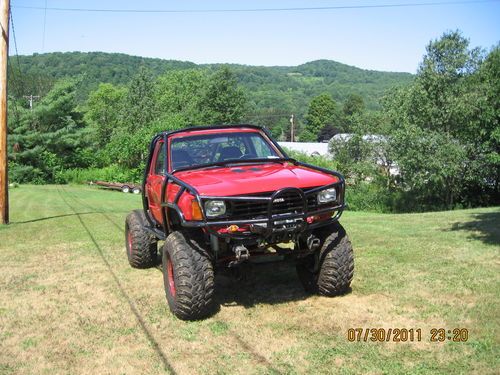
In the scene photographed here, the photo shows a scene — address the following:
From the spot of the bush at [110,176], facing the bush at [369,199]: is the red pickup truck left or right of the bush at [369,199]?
right

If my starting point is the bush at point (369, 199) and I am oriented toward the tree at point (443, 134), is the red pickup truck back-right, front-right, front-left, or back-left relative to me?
back-right

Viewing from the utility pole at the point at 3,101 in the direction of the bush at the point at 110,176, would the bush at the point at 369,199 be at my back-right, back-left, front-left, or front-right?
front-right

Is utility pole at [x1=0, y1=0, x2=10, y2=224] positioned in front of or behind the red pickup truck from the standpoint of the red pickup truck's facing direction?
behind

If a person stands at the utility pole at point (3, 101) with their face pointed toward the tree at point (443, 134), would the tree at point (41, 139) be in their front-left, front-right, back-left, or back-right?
front-left

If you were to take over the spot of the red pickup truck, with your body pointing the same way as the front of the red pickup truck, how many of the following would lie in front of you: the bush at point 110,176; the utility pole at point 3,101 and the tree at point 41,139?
0

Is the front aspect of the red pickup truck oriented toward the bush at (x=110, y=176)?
no

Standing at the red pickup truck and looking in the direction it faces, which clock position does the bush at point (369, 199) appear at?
The bush is roughly at 8 o'clock from the red pickup truck.

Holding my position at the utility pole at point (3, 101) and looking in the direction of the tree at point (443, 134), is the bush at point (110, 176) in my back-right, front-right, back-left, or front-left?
front-left

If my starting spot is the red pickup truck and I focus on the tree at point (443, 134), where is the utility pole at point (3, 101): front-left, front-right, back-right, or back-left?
front-left

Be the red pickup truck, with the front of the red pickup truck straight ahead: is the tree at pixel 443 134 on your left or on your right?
on your left

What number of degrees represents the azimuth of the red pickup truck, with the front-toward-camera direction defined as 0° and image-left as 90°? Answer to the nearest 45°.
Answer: approximately 315°

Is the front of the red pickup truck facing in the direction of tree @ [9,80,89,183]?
no
